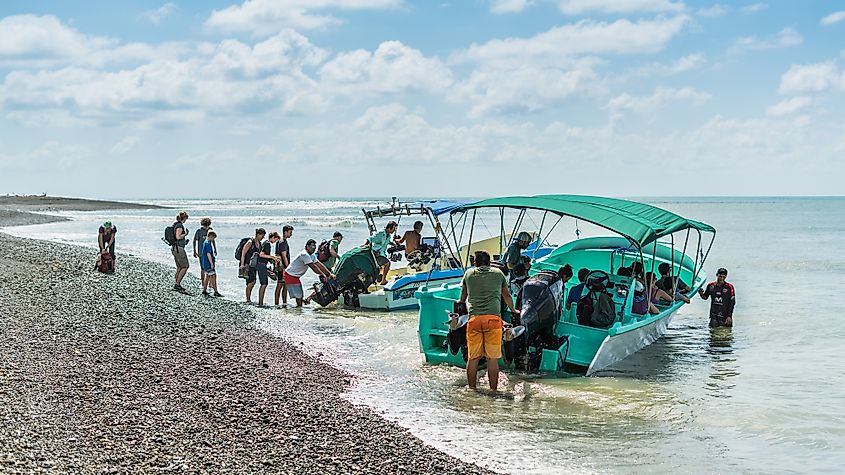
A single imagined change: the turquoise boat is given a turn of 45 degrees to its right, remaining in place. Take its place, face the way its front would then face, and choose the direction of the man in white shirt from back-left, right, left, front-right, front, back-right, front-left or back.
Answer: back-left

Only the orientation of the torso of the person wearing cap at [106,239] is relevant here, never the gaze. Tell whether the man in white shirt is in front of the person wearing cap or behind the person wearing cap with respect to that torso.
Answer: in front

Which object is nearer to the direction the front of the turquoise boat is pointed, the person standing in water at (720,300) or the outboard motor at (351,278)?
the person standing in water

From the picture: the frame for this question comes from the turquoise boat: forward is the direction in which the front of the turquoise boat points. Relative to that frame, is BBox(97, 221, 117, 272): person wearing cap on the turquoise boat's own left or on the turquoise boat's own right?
on the turquoise boat's own left

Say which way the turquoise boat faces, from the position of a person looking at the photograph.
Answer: facing away from the viewer and to the right of the viewer

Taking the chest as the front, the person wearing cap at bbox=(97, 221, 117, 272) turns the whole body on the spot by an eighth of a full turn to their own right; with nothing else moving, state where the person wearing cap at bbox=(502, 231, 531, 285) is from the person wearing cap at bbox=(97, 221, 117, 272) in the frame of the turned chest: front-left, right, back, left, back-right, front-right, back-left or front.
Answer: left

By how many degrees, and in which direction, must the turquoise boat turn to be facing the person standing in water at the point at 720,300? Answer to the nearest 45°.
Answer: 0° — it already faces them

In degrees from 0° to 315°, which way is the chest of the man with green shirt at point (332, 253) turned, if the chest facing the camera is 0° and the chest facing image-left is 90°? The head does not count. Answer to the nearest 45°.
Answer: approximately 270°

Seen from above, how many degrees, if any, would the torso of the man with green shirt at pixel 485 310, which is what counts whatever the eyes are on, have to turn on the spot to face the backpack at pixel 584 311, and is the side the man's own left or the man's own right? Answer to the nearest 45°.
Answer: approximately 45° to the man's own right

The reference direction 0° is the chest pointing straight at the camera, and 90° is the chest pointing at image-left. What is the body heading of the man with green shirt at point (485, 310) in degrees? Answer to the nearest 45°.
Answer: approximately 180°

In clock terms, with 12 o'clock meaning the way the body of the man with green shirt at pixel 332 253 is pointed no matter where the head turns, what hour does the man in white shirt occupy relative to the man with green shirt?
The man in white shirt is roughly at 4 o'clock from the man with green shirt.

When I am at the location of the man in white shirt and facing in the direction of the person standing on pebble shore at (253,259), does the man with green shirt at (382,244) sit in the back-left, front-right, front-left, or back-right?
back-right

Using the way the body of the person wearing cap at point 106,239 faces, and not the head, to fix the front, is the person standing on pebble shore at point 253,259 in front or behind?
in front
